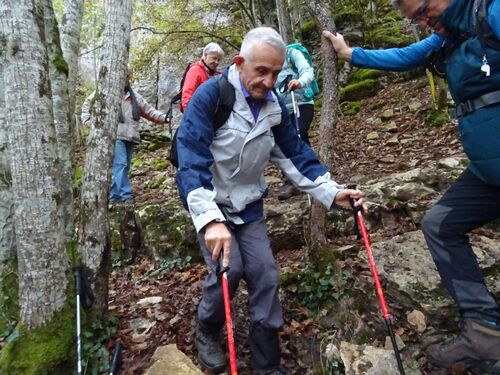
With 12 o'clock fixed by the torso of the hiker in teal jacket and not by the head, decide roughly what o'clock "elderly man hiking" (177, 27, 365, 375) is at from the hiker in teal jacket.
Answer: The elderly man hiking is roughly at 11 o'clock from the hiker in teal jacket.

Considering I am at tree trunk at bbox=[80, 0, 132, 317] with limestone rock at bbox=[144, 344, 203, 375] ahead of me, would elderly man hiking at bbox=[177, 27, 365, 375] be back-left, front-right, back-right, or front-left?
front-left

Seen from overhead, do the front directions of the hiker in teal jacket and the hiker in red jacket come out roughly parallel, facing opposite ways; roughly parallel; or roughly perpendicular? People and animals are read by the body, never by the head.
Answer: roughly perpendicular

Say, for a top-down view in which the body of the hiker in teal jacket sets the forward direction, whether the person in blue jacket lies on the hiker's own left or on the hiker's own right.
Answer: on the hiker's own left

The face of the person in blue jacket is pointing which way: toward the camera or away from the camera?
toward the camera

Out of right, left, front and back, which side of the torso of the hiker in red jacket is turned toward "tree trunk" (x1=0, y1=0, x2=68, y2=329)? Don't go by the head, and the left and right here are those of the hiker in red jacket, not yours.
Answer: right

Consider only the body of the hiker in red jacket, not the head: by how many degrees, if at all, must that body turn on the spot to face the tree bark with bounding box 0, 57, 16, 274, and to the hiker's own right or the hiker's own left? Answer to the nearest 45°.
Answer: approximately 90° to the hiker's own right

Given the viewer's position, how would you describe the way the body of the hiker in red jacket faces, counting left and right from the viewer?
facing the viewer and to the right of the viewer

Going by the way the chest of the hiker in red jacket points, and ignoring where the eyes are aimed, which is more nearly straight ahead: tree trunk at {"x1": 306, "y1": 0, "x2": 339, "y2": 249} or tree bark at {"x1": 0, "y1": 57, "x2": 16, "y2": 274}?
the tree trunk

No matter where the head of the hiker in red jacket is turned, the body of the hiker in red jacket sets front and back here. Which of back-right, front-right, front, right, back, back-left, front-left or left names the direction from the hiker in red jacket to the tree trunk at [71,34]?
back-right

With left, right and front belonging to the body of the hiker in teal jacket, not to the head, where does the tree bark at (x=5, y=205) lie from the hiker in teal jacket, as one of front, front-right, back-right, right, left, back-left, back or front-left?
front
